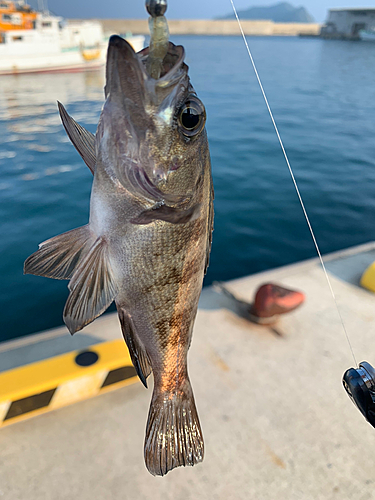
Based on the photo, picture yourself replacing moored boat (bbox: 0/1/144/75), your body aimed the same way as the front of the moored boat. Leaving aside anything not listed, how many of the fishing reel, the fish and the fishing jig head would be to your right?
3

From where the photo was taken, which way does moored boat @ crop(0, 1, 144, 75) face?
to the viewer's right

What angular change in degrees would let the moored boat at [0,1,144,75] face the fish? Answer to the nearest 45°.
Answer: approximately 90° to its right

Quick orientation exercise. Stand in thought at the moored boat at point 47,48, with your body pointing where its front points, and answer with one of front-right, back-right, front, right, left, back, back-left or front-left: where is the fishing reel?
right

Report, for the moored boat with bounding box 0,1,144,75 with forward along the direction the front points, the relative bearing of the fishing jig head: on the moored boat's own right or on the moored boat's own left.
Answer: on the moored boat's own right
